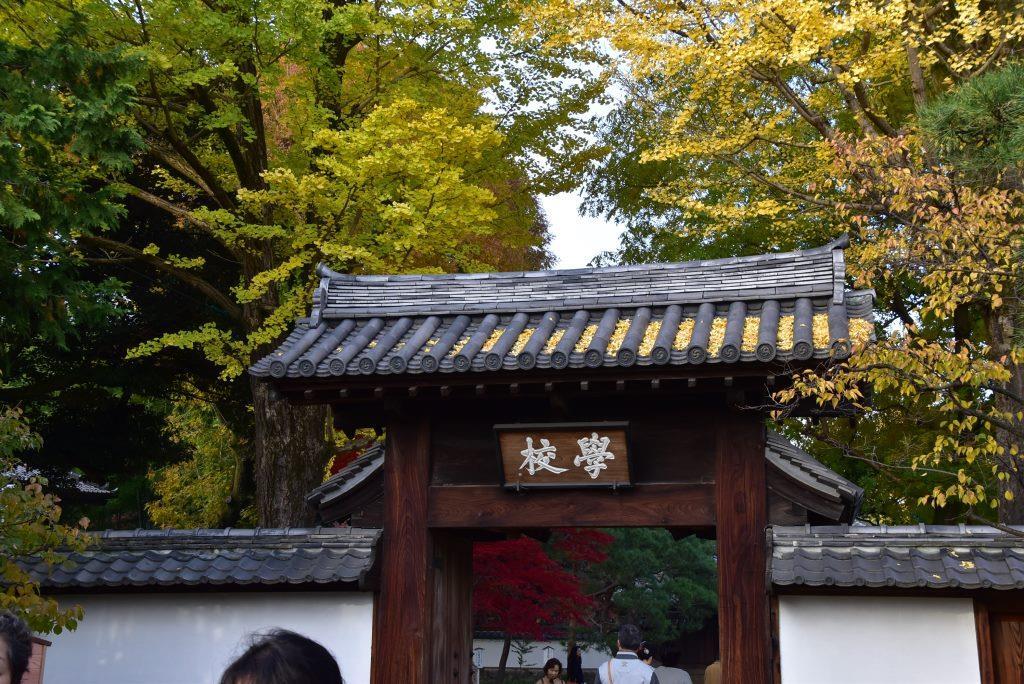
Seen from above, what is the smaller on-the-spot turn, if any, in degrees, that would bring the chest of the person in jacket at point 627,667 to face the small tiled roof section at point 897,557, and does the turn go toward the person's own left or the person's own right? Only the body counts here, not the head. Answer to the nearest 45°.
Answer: approximately 90° to the person's own right

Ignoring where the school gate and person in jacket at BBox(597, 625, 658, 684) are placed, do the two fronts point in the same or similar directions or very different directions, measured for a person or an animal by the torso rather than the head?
very different directions

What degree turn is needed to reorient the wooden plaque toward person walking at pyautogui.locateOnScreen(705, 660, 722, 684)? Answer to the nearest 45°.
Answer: approximately 135° to its left

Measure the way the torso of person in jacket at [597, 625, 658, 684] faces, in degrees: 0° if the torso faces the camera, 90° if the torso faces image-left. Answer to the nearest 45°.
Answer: approximately 180°

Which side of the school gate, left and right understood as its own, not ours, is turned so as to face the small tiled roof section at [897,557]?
left

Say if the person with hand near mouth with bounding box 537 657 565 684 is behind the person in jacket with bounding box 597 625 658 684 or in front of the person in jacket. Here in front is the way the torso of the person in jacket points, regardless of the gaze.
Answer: in front

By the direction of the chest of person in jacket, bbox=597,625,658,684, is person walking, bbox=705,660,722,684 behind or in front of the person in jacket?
in front

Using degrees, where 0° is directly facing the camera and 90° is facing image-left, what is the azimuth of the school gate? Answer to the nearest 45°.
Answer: approximately 0°

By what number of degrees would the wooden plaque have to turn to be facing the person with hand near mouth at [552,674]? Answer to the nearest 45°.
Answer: approximately 180°

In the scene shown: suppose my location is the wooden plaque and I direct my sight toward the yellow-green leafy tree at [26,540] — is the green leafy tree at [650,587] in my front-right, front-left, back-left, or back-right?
back-right

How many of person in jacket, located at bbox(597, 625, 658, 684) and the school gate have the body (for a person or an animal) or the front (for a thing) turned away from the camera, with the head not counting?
1
